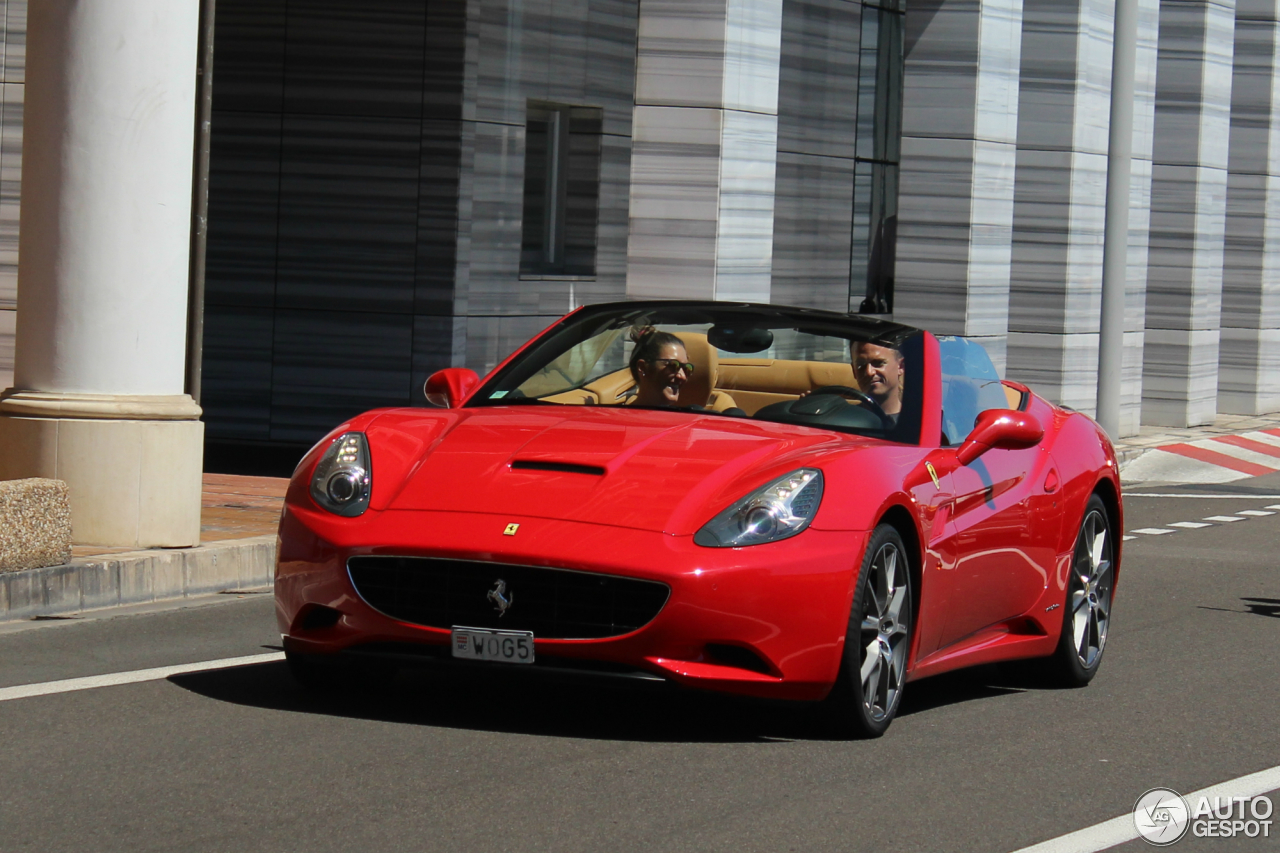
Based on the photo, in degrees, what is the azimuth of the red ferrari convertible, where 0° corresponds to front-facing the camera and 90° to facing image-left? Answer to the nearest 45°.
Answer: approximately 45°

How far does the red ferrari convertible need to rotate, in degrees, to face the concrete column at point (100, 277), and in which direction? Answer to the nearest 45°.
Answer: approximately 90° to its right
